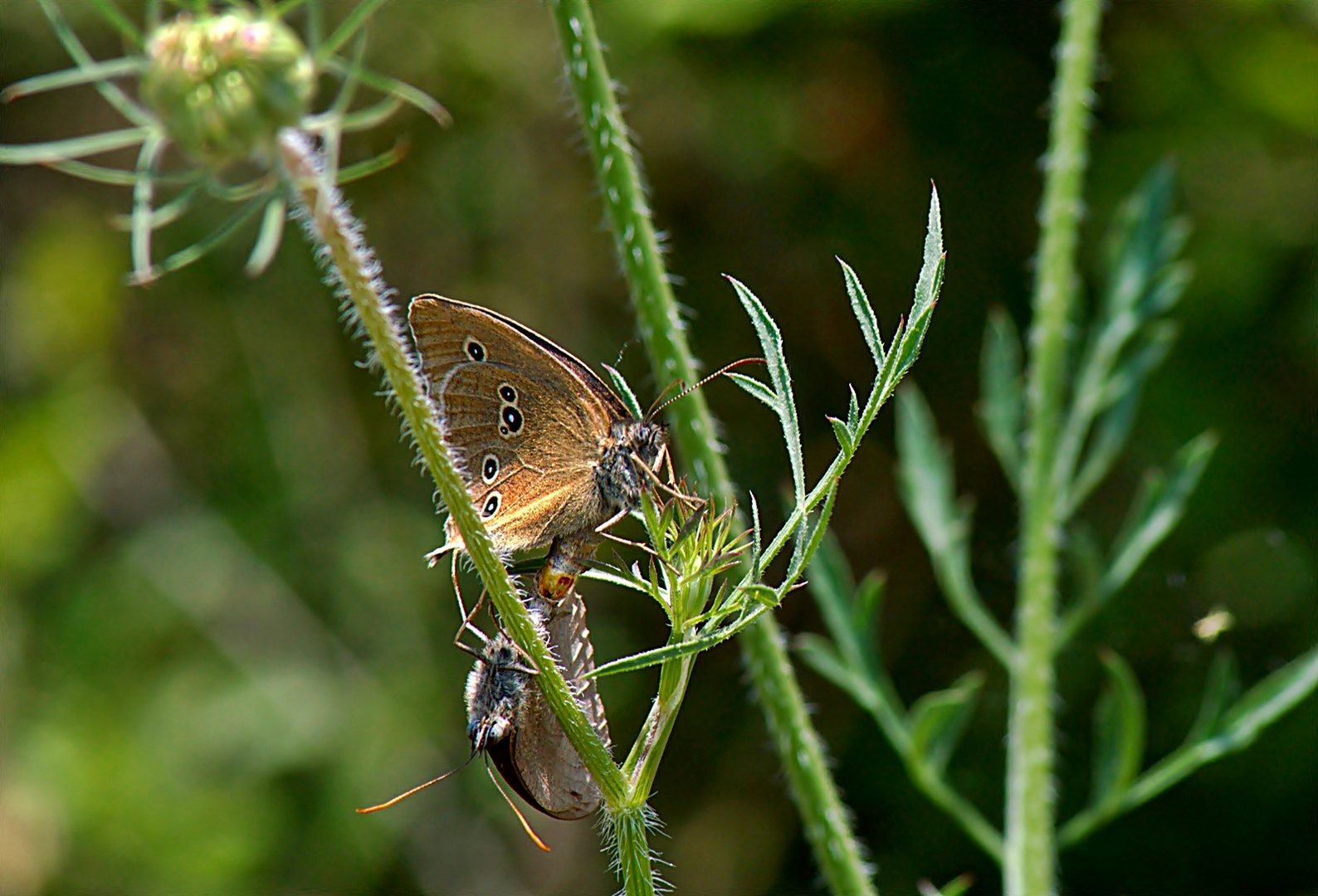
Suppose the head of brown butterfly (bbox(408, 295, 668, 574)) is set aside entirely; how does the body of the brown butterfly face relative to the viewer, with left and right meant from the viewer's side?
facing to the right of the viewer
